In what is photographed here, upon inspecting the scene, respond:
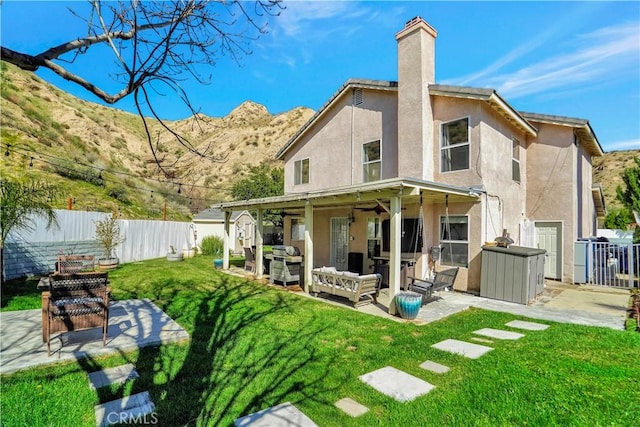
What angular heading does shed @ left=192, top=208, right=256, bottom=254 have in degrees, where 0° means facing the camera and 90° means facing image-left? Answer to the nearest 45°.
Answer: approximately 315°

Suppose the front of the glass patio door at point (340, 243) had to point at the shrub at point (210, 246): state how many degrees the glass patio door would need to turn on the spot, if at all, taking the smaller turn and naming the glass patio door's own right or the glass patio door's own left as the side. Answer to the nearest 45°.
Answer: approximately 90° to the glass patio door's own right

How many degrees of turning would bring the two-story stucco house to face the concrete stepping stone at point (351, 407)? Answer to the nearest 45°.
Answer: approximately 135° to its right

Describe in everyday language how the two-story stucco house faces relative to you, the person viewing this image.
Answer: facing away from the viewer and to the right of the viewer

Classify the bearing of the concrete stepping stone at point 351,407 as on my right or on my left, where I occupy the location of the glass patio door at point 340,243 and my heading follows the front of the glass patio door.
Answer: on my left
